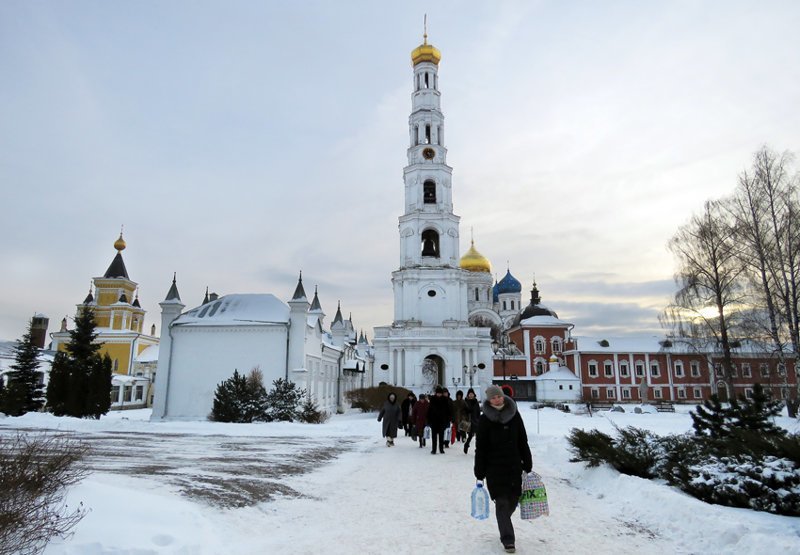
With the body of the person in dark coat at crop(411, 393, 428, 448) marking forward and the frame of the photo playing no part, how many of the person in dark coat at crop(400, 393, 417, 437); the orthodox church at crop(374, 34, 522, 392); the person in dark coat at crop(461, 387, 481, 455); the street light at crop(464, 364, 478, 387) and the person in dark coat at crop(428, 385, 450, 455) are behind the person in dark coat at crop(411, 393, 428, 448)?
3

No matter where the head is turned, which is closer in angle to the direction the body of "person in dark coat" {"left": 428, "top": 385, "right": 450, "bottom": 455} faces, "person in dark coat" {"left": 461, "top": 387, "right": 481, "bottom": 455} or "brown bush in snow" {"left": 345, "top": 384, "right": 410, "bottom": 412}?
the person in dark coat

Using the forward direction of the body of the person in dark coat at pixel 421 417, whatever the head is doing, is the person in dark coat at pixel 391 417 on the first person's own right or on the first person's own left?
on the first person's own right

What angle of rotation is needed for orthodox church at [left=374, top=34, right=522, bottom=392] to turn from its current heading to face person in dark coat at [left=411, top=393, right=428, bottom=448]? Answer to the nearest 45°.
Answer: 0° — it already faces them

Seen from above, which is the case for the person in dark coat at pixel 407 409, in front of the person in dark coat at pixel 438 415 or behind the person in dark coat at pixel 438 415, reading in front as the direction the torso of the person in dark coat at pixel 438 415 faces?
behind

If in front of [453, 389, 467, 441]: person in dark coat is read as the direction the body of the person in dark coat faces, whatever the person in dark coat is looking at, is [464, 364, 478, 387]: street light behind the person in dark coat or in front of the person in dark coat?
behind

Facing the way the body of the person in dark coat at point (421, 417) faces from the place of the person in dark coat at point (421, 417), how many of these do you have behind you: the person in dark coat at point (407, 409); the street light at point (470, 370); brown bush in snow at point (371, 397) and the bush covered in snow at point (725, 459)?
3

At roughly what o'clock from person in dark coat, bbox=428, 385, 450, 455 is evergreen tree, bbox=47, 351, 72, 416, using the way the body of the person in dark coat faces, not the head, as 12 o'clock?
The evergreen tree is roughly at 4 o'clock from the person in dark coat.

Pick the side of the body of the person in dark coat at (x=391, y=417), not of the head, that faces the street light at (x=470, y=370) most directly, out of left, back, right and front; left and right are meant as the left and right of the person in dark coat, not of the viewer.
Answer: back

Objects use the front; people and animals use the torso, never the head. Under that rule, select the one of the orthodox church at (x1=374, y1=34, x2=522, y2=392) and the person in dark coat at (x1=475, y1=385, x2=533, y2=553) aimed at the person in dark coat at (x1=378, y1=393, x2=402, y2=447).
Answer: the orthodox church

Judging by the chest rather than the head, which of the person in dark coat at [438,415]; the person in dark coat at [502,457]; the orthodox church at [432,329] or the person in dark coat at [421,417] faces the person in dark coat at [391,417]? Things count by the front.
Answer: the orthodox church

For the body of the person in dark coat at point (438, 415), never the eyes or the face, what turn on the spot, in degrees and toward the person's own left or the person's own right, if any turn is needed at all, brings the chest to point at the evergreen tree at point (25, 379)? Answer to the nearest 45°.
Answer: approximately 135° to the person's own right

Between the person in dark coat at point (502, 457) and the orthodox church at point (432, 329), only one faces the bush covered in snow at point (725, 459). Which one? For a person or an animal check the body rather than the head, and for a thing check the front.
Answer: the orthodox church
